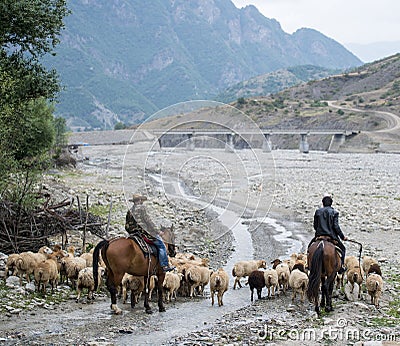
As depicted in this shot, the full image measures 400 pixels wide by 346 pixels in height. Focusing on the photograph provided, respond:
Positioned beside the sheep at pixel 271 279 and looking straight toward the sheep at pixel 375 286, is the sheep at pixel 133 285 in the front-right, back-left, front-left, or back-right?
back-right

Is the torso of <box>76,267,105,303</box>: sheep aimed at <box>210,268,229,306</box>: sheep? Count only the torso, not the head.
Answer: no

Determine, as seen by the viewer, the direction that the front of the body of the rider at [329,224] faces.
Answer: away from the camera

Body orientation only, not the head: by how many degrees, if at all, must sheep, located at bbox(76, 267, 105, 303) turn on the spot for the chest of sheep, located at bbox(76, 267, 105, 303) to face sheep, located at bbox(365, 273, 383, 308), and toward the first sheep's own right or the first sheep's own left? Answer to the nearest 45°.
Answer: approximately 45° to the first sheep's own right

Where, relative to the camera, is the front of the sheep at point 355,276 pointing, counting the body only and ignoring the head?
away from the camera

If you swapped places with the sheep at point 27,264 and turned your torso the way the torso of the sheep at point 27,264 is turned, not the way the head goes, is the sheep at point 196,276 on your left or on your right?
on your right

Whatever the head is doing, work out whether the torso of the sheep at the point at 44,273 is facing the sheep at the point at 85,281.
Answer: no

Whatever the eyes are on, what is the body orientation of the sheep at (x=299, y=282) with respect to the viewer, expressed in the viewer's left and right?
facing away from the viewer

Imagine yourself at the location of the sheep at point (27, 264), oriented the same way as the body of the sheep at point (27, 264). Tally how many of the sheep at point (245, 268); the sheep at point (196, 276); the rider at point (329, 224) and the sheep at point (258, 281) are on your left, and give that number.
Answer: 0

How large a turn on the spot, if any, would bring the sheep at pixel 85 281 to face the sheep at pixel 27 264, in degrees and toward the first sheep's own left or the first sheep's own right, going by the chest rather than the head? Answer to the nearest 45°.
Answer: approximately 90° to the first sheep's own left

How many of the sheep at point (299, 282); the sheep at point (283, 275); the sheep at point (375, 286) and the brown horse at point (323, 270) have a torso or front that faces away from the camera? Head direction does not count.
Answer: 4

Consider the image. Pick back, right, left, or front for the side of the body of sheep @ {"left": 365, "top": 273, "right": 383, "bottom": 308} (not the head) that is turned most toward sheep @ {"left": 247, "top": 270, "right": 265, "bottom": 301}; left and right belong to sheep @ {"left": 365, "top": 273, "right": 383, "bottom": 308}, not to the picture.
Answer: left

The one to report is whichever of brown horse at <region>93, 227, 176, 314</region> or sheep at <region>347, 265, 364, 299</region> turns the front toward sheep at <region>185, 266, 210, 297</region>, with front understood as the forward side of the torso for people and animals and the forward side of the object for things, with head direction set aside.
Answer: the brown horse

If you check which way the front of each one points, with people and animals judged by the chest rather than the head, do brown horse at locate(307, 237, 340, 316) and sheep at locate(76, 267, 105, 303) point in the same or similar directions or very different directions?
same or similar directions

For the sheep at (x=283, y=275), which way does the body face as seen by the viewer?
away from the camera

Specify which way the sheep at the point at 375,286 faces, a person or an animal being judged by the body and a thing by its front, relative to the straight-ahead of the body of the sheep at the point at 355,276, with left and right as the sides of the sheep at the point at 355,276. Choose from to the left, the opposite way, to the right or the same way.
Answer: the same way

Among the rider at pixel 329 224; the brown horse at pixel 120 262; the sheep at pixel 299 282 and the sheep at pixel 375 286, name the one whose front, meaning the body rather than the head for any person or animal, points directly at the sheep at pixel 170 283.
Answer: the brown horse

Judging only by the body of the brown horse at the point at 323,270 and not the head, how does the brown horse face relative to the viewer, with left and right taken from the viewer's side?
facing away from the viewer

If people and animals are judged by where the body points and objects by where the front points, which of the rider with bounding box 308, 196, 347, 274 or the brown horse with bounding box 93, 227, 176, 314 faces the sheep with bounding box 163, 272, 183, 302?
the brown horse

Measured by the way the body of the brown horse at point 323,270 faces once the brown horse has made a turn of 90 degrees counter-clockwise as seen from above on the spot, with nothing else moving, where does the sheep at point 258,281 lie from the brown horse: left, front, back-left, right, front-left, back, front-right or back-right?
front-right
